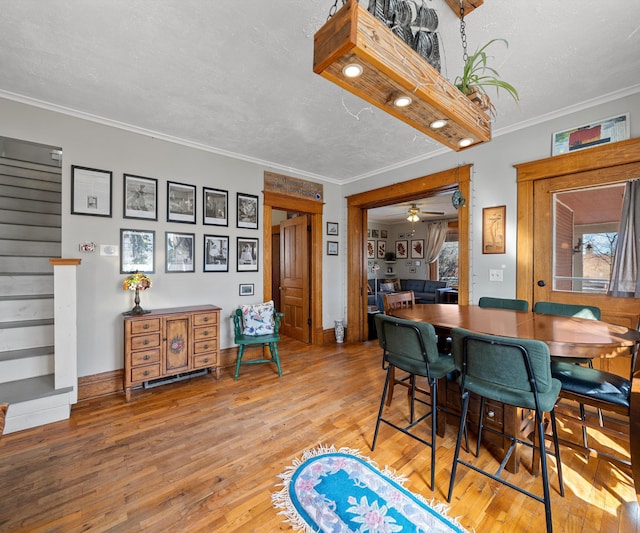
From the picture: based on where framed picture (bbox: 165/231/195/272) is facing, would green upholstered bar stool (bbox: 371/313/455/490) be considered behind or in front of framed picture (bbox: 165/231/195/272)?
in front

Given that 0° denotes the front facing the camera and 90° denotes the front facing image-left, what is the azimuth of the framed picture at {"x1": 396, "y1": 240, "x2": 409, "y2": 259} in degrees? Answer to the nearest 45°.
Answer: approximately 45°

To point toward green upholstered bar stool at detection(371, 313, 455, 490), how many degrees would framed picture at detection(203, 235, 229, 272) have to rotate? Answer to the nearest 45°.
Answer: approximately 45° to its left

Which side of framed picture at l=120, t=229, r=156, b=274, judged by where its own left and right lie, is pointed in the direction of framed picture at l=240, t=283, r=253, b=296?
left

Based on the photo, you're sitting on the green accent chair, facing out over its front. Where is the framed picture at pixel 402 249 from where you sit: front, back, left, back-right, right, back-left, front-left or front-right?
back-left

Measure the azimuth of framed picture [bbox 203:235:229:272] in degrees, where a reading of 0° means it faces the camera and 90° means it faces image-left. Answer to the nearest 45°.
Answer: approximately 0°

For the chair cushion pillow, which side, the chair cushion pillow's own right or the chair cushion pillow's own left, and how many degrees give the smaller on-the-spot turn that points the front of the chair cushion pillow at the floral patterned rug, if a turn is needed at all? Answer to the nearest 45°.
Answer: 0° — it already faces it

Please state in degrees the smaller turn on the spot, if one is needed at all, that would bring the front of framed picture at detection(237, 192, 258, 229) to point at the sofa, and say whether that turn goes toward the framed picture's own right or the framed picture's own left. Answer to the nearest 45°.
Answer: approximately 90° to the framed picture's own left

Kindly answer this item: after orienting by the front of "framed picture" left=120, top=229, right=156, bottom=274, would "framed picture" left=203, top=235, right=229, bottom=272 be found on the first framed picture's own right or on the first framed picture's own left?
on the first framed picture's own left

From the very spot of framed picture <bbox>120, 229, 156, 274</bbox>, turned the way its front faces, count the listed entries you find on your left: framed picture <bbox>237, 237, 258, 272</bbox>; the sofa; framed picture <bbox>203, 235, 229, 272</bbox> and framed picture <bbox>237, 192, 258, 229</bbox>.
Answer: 4

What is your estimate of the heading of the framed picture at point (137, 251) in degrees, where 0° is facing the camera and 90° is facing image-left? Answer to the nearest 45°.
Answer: approximately 0°

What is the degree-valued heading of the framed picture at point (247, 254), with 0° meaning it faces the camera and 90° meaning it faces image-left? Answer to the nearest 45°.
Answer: approximately 315°

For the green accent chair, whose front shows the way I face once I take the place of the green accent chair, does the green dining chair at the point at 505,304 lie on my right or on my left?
on my left

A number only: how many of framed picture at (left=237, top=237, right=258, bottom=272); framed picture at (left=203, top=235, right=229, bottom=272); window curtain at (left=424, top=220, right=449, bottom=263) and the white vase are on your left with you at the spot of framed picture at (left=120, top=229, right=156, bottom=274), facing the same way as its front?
4

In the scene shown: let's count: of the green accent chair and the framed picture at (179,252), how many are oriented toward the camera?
2
